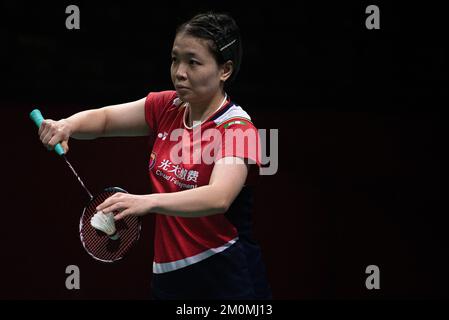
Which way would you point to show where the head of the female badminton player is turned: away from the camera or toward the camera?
toward the camera

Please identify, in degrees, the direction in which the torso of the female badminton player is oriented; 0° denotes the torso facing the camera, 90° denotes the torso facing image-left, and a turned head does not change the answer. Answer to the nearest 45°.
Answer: approximately 45°
